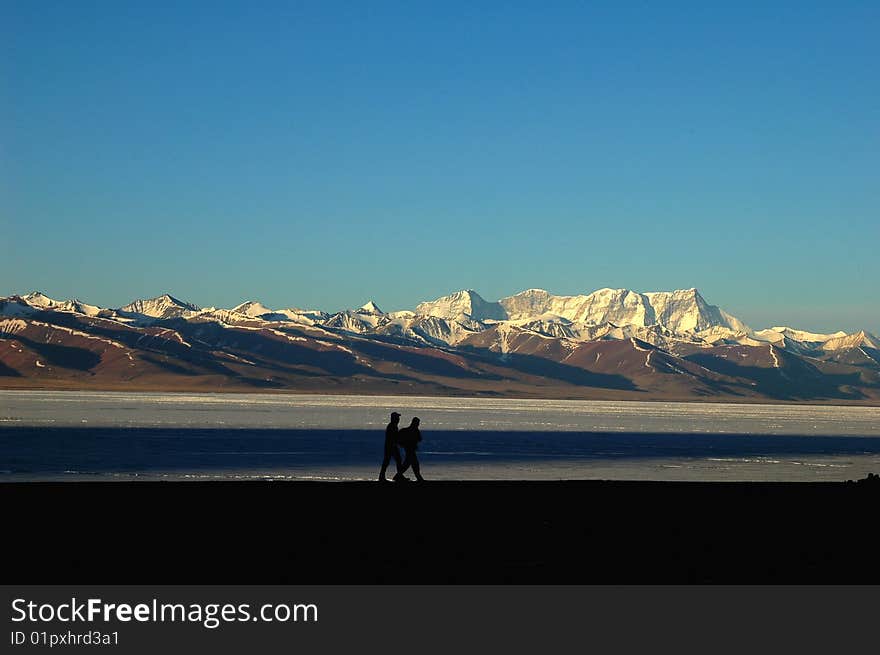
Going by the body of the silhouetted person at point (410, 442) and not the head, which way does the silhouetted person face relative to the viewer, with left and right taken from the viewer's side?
facing to the right of the viewer
